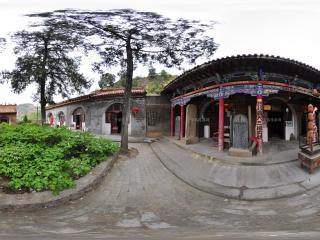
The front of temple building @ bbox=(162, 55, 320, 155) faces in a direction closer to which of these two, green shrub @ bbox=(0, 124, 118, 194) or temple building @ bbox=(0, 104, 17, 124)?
the green shrub

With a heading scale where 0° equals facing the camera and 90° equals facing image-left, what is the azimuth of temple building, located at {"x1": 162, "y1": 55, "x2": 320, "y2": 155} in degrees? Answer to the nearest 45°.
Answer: approximately 0°

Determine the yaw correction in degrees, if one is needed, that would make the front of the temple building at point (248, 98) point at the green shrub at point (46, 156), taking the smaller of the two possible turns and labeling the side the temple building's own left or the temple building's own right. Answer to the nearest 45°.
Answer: approximately 45° to the temple building's own right
